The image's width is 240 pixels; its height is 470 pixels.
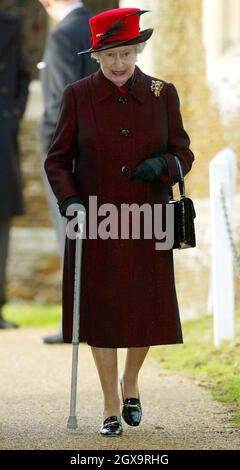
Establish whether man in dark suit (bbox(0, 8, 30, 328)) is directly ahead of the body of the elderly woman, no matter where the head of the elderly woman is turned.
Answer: no

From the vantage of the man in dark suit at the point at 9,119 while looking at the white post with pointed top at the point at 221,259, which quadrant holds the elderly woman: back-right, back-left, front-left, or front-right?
front-right

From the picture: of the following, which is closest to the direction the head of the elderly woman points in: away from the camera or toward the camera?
toward the camera

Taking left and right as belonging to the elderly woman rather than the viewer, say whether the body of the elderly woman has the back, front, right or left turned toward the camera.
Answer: front
